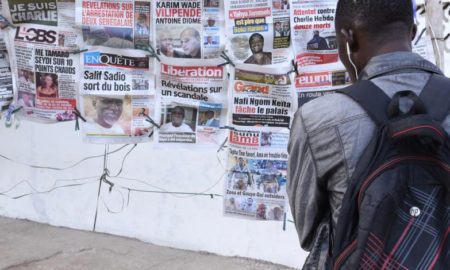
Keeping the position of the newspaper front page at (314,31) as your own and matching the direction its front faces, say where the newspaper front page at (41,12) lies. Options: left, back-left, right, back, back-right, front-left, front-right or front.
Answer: right

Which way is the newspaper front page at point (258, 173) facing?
toward the camera

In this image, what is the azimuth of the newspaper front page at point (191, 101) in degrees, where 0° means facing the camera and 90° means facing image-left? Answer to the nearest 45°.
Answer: approximately 0°

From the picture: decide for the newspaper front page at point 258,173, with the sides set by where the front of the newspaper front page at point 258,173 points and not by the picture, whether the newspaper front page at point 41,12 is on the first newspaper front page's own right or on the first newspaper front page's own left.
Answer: on the first newspaper front page's own right

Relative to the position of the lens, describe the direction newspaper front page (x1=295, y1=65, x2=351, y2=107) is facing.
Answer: facing the viewer

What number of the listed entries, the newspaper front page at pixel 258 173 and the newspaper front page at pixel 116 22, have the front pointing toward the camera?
2

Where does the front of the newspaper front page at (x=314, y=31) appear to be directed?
toward the camera

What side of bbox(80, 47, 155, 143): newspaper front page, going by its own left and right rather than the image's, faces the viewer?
front

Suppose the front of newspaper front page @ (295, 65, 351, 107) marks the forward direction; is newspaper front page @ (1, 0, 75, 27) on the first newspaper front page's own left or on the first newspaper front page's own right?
on the first newspaper front page's own right

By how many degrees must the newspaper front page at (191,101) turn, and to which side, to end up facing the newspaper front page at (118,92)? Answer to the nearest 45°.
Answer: approximately 90° to its right

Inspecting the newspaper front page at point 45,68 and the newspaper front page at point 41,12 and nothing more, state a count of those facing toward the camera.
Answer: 2

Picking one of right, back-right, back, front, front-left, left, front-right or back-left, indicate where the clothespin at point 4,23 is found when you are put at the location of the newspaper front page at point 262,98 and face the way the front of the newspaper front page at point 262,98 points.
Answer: right

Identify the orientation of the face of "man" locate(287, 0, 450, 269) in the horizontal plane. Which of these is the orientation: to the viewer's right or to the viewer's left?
to the viewer's left
